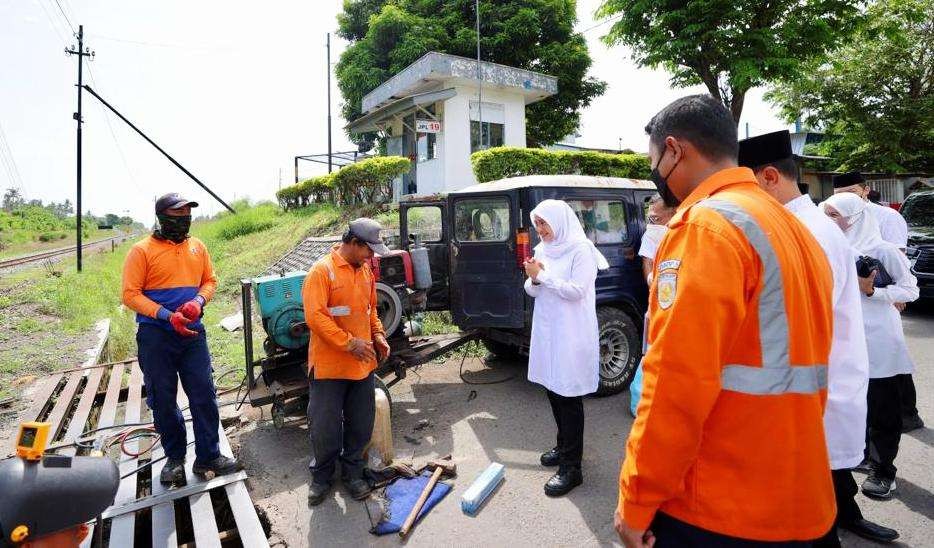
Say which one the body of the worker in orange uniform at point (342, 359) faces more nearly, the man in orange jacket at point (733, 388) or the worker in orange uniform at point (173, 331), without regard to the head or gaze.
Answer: the man in orange jacket

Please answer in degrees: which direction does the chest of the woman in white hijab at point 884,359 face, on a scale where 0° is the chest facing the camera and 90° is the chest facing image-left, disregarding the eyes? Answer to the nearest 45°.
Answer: approximately 45°

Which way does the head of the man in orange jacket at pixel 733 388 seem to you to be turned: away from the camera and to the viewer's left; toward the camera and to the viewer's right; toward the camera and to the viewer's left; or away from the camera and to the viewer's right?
away from the camera and to the viewer's left

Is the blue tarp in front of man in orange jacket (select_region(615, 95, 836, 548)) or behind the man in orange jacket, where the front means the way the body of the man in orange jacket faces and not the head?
in front

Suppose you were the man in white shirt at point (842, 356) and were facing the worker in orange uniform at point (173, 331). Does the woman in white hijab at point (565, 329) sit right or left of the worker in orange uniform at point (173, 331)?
right

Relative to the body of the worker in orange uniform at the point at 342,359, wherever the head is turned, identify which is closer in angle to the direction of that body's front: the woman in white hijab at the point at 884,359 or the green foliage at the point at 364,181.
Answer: the woman in white hijab

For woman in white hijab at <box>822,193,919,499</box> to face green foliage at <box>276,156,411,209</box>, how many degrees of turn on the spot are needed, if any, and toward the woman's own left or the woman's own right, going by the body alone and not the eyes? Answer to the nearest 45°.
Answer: approximately 90° to the woman's own right

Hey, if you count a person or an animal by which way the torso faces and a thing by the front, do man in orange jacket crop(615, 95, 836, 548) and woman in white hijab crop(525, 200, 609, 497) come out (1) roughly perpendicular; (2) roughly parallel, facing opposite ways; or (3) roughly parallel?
roughly perpendicular

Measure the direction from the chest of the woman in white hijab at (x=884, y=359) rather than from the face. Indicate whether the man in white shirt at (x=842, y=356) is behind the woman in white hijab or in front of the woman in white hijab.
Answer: in front

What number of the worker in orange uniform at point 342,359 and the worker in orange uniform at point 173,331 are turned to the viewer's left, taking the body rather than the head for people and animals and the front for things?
0

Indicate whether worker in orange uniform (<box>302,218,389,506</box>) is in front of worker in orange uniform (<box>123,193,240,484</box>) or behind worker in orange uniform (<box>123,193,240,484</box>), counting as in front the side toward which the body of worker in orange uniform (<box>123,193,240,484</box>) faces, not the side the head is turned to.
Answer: in front

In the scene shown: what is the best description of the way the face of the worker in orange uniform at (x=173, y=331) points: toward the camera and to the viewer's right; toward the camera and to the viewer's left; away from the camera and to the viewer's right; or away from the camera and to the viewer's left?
toward the camera and to the viewer's right
